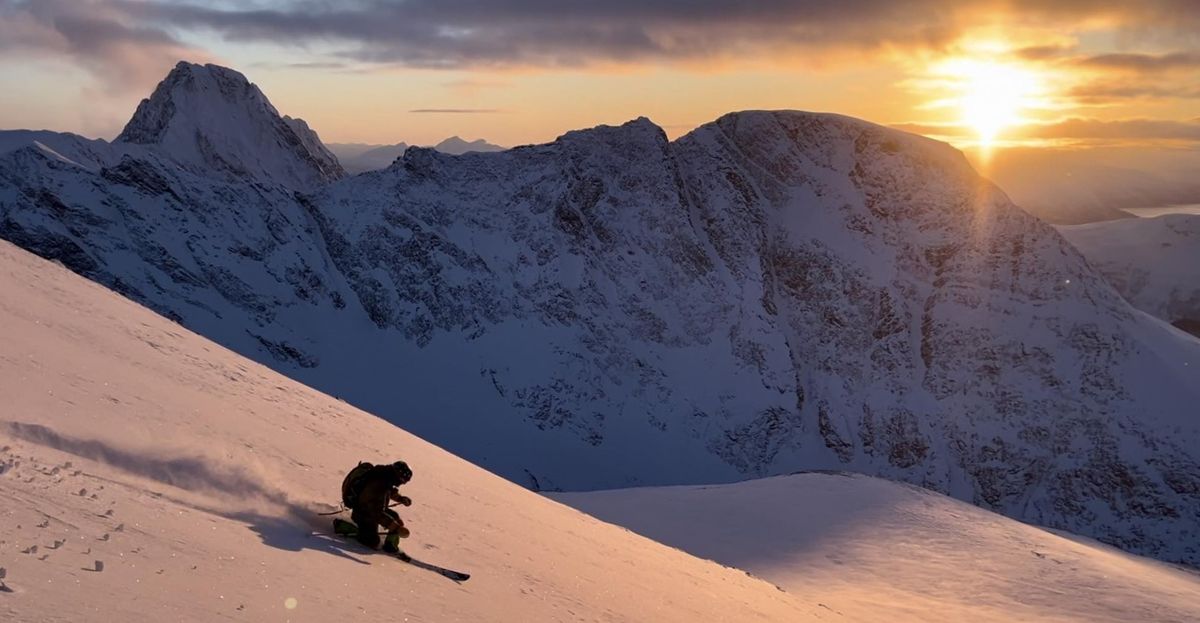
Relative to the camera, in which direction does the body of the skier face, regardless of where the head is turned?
to the viewer's right
